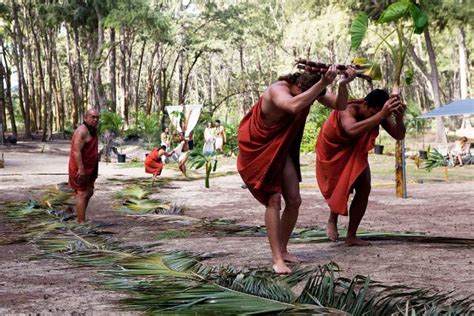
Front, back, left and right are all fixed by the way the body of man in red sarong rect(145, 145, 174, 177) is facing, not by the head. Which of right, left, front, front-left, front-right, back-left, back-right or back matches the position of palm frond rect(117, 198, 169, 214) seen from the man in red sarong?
right

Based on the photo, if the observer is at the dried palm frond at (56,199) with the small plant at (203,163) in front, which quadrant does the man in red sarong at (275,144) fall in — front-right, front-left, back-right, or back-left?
back-right

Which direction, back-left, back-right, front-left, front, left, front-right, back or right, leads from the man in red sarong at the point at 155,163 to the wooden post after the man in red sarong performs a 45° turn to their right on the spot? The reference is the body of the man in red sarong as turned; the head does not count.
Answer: front

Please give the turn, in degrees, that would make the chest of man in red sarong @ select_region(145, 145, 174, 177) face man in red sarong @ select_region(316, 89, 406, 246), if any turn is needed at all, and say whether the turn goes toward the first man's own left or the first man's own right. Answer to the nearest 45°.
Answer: approximately 90° to the first man's own right

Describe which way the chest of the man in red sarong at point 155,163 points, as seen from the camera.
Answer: to the viewer's right

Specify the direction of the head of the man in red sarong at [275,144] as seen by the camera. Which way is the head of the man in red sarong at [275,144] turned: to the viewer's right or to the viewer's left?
to the viewer's right

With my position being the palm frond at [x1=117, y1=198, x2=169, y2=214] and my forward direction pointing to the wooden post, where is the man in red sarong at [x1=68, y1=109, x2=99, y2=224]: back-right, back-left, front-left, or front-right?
back-right

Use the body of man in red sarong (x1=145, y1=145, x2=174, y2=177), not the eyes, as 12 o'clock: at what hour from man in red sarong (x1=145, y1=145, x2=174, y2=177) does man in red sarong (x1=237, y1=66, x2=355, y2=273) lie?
man in red sarong (x1=237, y1=66, x2=355, y2=273) is roughly at 3 o'clock from man in red sarong (x1=145, y1=145, x2=174, y2=177).

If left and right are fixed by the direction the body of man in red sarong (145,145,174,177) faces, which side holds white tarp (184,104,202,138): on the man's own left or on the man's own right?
on the man's own left

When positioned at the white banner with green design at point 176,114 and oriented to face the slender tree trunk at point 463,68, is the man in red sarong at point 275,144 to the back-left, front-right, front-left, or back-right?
back-right

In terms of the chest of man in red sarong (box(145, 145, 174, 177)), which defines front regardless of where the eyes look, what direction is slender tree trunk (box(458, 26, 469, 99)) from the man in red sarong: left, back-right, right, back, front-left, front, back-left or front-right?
front-left

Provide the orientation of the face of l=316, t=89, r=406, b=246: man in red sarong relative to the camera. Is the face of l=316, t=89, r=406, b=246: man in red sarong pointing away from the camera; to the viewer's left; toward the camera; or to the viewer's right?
to the viewer's right
